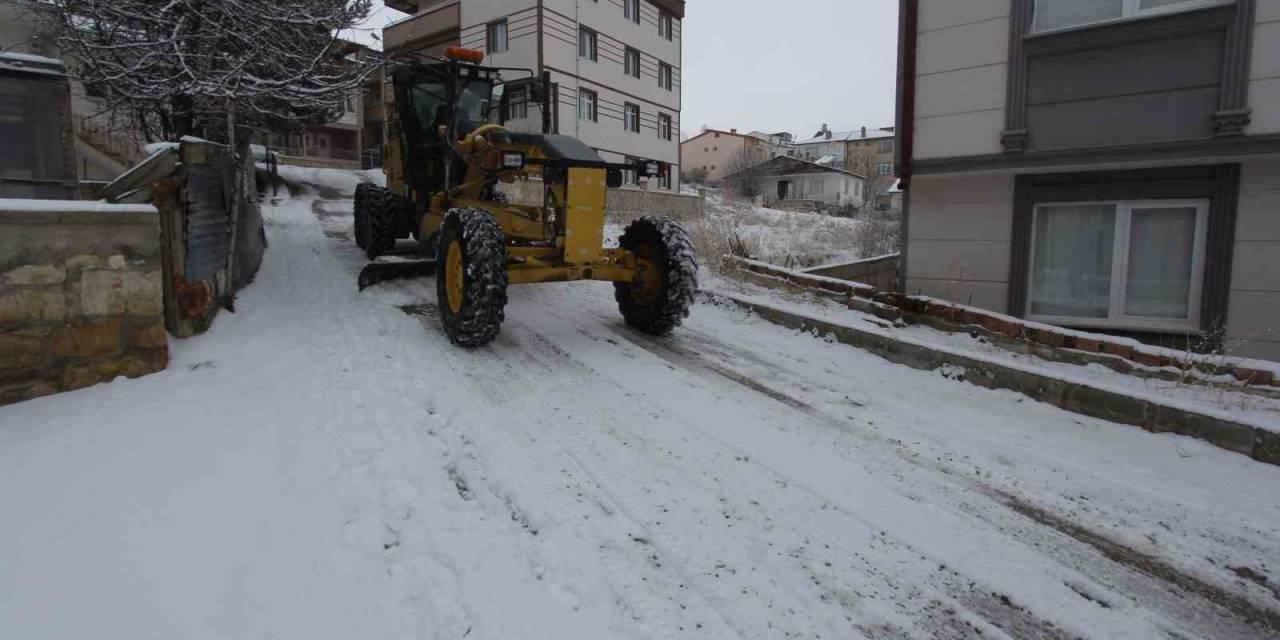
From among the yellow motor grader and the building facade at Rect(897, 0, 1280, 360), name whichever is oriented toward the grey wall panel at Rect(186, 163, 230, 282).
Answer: the building facade

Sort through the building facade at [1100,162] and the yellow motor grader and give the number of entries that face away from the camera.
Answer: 0

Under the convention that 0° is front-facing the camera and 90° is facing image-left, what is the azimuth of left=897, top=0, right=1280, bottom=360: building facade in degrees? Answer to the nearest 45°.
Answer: approximately 45°

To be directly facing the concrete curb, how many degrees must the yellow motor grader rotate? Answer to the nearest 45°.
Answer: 0° — it already faces it

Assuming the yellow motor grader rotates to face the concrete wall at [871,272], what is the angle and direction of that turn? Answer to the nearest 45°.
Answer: approximately 90° to its left

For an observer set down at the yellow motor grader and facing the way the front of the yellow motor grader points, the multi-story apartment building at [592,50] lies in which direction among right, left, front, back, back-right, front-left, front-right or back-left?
back-left

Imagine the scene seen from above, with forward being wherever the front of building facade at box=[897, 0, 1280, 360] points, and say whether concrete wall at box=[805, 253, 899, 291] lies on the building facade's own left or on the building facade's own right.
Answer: on the building facade's own right

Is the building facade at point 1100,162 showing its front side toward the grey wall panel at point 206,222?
yes

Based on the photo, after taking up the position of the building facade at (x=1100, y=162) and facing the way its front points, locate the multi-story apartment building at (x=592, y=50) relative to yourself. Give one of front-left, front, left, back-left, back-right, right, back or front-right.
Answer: right

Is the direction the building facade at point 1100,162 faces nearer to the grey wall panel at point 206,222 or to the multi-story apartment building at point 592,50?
the grey wall panel

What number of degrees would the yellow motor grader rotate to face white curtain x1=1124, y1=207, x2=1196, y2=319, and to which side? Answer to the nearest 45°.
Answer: approximately 45° to its left
